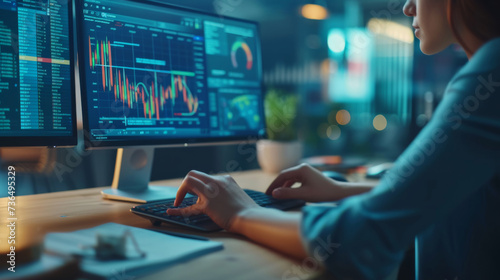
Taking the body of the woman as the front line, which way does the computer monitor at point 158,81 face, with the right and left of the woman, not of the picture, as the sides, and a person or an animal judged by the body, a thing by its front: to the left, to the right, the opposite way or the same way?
the opposite way

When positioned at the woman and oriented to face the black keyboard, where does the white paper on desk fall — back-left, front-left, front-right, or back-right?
front-left

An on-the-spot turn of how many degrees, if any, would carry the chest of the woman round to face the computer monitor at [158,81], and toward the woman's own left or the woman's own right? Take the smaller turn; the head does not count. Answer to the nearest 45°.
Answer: approximately 45° to the woman's own right

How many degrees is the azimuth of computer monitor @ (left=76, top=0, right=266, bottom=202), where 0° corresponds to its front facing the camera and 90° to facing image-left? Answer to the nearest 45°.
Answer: approximately 315°

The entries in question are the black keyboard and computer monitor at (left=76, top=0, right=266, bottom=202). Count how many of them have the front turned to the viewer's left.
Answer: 0

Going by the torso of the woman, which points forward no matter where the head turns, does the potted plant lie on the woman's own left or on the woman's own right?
on the woman's own right

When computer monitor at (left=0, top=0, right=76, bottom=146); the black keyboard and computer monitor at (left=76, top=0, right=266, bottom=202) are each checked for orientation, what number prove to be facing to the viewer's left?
0

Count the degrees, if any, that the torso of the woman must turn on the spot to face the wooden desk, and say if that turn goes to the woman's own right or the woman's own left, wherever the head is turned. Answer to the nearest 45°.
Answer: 0° — they already face it

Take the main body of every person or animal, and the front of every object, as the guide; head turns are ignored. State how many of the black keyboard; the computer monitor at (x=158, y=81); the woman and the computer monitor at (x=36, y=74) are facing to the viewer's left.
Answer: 1

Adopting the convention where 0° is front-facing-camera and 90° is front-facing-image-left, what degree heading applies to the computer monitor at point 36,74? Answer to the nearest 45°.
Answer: approximately 315°

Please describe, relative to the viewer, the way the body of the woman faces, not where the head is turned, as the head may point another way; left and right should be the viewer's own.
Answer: facing to the left of the viewer

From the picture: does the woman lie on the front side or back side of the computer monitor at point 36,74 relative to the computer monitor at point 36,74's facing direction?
on the front side
